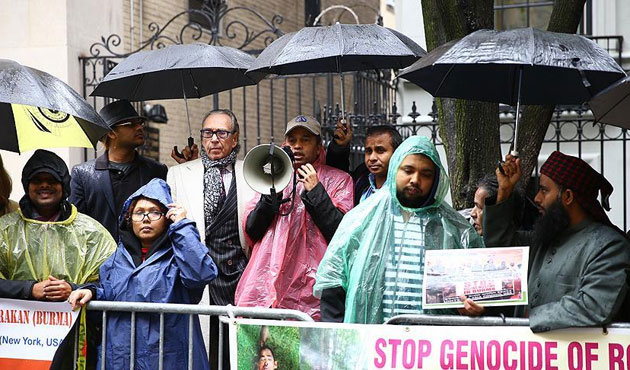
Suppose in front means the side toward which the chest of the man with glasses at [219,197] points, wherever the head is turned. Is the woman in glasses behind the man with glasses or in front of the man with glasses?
in front

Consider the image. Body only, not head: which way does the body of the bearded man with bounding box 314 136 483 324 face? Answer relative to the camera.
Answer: toward the camera

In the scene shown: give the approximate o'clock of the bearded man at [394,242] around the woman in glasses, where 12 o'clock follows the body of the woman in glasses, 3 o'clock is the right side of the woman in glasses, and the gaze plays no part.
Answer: The bearded man is roughly at 10 o'clock from the woman in glasses.

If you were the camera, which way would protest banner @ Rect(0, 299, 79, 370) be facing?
facing the viewer

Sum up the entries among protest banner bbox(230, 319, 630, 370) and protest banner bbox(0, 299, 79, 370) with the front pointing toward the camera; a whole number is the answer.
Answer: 2

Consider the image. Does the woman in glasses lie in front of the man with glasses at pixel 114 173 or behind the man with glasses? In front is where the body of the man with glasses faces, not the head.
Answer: in front

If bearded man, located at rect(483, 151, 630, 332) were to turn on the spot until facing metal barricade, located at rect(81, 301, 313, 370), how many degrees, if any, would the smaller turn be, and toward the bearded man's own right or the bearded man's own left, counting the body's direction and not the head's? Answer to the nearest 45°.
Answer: approximately 45° to the bearded man's own right

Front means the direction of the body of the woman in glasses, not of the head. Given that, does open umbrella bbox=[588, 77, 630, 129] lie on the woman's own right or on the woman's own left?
on the woman's own left
